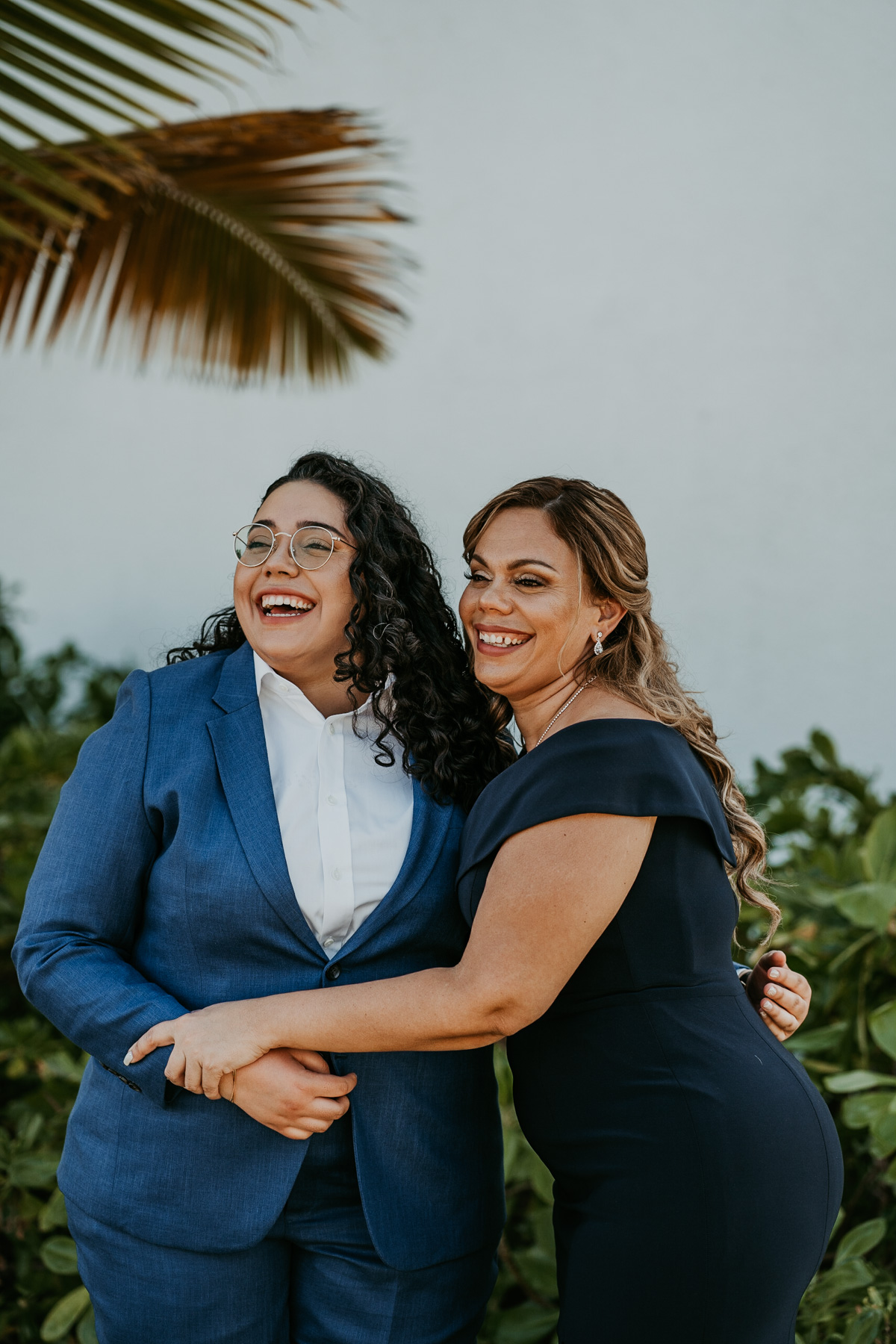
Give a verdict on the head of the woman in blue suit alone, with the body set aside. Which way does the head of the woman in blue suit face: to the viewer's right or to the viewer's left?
to the viewer's left

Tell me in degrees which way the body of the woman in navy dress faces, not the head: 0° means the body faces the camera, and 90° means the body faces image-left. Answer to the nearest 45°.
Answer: approximately 90°

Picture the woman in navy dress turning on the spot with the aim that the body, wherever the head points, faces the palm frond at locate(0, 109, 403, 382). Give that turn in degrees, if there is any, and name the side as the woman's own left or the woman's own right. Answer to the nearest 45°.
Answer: approximately 45° to the woman's own right

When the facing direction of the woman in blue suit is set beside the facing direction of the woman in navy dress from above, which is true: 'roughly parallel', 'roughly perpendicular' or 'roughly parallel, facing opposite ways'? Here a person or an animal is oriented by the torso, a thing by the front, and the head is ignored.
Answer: roughly perpendicular

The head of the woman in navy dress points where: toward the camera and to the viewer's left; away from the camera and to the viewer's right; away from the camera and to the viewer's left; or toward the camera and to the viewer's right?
toward the camera and to the viewer's left

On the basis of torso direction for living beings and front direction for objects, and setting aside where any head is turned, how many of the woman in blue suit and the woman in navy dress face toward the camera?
1
